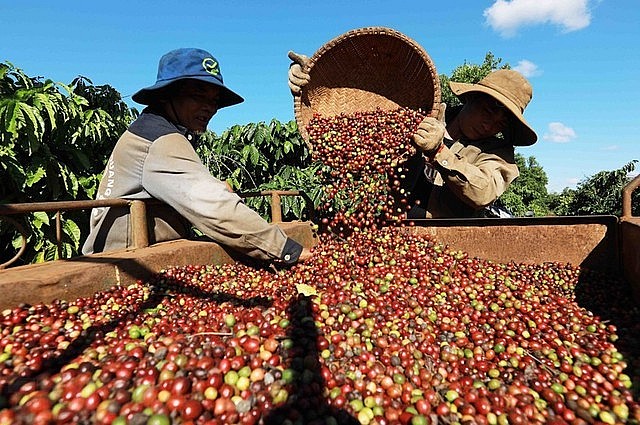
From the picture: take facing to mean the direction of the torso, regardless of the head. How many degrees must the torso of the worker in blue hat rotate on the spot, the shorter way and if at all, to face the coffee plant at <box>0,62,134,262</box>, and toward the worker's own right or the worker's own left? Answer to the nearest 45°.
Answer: approximately 135° to the worker's own left

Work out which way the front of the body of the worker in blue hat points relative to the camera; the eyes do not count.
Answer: to the viewer's right

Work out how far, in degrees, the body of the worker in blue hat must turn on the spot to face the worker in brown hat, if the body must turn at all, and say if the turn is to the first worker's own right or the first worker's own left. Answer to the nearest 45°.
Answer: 0° — they already face them

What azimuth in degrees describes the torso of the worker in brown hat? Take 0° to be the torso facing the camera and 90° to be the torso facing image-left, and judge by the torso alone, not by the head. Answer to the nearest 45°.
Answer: approximately 45°

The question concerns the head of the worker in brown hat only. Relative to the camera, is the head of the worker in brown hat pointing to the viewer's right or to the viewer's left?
to the viewer's left

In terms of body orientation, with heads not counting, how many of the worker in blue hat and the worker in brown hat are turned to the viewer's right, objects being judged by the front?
1

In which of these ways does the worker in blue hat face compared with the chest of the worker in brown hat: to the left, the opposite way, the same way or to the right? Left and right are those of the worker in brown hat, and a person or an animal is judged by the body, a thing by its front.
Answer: the opposite way
